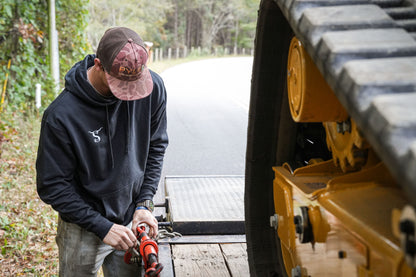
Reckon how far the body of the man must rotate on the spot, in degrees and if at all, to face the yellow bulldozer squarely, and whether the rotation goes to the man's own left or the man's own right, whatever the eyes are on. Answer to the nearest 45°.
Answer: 0° — they already face it

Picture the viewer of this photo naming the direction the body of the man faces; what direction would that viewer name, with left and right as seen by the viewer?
facing the viewer and to the right of the viewer

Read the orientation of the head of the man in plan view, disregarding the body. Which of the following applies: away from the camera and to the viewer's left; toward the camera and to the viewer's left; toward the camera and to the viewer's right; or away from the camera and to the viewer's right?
toward the camera and to the viewer's right
